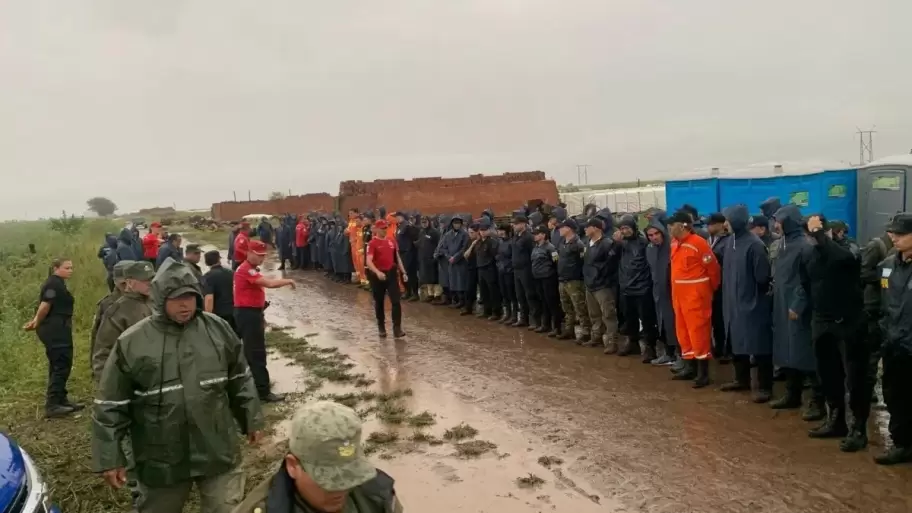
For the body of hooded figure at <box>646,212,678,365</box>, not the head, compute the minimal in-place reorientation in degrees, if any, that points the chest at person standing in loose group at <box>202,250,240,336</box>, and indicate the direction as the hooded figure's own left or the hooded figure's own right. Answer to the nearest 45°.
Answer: approximately 45° to the hooded figure's own right

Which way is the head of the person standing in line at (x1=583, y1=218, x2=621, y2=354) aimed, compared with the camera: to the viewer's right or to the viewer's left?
to the viewer's left

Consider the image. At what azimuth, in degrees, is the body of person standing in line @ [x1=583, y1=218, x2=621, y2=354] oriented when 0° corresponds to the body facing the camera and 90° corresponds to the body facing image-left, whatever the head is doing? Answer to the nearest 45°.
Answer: approximately 45°

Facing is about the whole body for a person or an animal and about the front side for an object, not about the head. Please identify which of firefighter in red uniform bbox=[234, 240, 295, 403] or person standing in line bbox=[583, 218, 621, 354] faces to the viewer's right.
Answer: the firefighter in red uniform

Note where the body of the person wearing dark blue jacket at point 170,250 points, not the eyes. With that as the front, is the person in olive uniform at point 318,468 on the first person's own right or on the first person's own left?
on the first person's own right

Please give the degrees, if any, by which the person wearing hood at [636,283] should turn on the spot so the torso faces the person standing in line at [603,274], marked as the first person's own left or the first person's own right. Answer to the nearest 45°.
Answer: approximately 90° to the first person's own right

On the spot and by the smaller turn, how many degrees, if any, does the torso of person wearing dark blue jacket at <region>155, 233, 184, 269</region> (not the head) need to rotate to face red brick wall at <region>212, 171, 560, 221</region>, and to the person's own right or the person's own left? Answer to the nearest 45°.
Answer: approximately 45° to the person's own left

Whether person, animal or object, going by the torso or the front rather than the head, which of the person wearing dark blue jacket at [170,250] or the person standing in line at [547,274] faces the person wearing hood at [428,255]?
the person wearing dark blue jacket at [170,250]

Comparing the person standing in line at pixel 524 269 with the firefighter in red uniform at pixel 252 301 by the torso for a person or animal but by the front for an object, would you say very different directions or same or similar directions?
very different directions

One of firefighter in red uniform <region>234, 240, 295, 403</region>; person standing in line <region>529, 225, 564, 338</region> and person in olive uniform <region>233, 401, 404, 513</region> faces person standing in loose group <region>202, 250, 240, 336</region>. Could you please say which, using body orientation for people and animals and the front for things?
person standing in line <region>529, 225, 564, 338</region>

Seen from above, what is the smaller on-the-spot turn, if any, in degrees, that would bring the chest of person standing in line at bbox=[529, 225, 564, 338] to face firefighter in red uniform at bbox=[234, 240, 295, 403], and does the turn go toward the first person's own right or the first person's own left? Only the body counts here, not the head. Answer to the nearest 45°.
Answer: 0° — they already face them

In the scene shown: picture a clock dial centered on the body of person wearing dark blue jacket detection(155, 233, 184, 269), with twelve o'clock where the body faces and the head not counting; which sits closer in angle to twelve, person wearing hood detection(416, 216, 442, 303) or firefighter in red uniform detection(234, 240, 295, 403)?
the person wearing hood

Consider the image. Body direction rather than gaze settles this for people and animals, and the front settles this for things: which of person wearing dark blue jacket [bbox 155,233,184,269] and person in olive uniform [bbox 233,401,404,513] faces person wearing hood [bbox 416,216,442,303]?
person wearing dark blue jacket [bbox 155,233,184,269]
